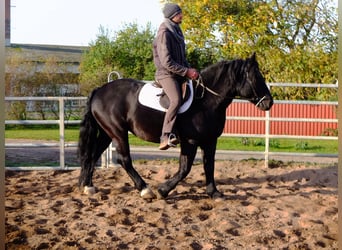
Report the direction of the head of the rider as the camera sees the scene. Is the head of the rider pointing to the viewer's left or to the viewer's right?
to the viewer's right

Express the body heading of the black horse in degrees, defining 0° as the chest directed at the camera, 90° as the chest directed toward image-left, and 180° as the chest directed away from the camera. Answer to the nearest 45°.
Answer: approximately 270°

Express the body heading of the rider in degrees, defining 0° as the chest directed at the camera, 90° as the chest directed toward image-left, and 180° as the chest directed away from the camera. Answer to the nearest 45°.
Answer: approximately 270°
